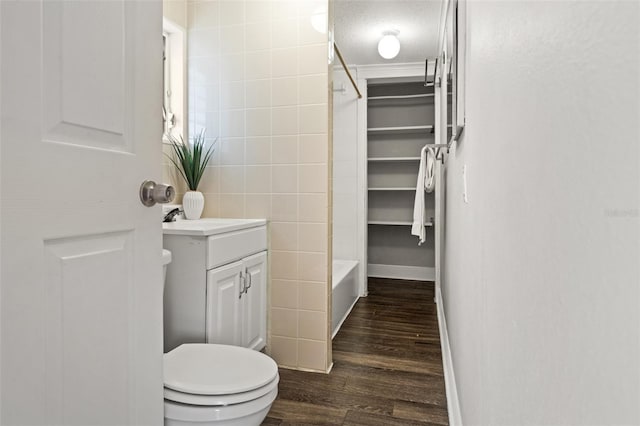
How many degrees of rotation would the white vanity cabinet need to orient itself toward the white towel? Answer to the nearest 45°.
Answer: approximately 90° to its left

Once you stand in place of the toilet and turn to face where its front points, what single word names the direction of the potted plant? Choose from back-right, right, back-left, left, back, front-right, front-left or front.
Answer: back-left

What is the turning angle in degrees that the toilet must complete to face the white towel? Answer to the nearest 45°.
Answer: approximately 90° to its left

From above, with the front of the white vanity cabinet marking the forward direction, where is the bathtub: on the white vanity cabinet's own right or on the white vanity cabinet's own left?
on the white vanity cabinet's own left

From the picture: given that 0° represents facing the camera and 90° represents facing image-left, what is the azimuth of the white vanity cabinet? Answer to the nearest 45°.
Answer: approximately 315°
